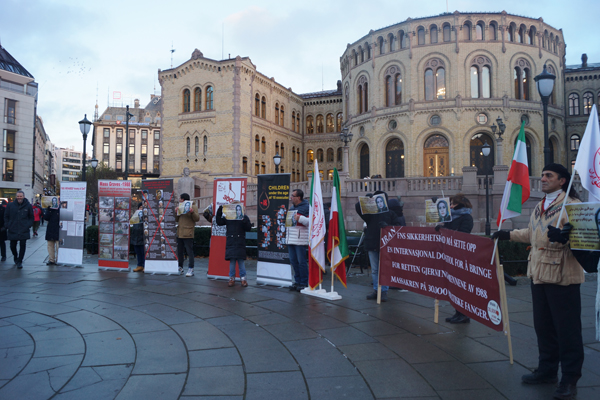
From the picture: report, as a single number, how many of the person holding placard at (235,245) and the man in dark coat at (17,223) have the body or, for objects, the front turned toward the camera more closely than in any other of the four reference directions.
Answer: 2

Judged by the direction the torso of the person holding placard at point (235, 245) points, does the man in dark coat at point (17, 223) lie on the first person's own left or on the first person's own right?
on the first person's own right

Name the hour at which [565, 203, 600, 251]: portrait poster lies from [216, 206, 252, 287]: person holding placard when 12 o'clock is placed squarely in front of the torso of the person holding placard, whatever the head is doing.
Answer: The portrait poster is roughly at 11 o'clock from the person holding placard.

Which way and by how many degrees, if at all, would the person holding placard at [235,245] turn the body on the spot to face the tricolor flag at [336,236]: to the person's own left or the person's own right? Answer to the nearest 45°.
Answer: approximately 45° to the person's own left

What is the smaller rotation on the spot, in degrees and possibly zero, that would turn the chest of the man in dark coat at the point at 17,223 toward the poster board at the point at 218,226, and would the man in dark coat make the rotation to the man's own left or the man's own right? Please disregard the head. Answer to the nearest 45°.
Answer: approximately 45° to the man's own left

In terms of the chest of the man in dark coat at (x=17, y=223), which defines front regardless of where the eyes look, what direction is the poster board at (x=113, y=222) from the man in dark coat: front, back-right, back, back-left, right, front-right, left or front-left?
front-left

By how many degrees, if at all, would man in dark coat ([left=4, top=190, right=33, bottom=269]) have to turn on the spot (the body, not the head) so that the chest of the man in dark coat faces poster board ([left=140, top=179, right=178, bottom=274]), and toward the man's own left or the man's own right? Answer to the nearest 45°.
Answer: approximately 45° to the man's own left

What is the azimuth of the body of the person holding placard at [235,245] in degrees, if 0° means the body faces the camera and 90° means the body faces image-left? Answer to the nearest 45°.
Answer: approximately 0°
